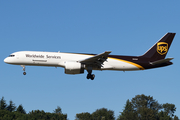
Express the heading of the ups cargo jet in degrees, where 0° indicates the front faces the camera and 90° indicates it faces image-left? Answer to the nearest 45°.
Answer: approximately 90°
